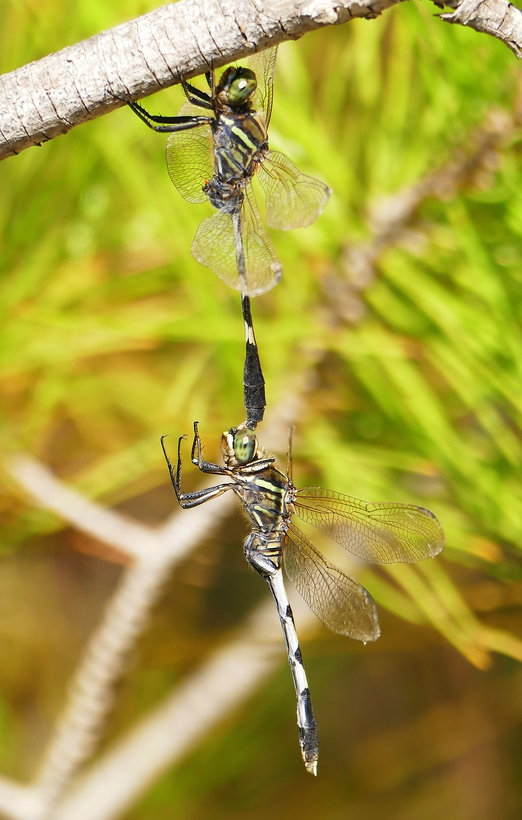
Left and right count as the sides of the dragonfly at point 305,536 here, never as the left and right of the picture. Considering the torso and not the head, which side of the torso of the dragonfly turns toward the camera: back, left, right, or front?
left

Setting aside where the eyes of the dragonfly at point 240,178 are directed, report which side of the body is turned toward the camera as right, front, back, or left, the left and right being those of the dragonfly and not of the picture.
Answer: left
